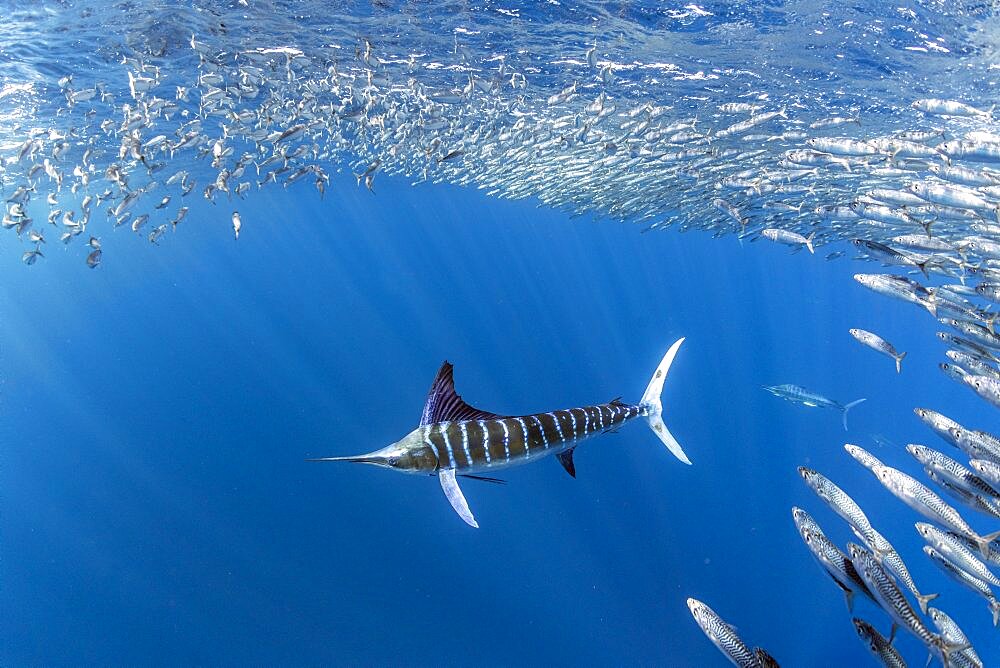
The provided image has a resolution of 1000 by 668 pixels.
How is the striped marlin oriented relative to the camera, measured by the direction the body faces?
to the viewer's left
